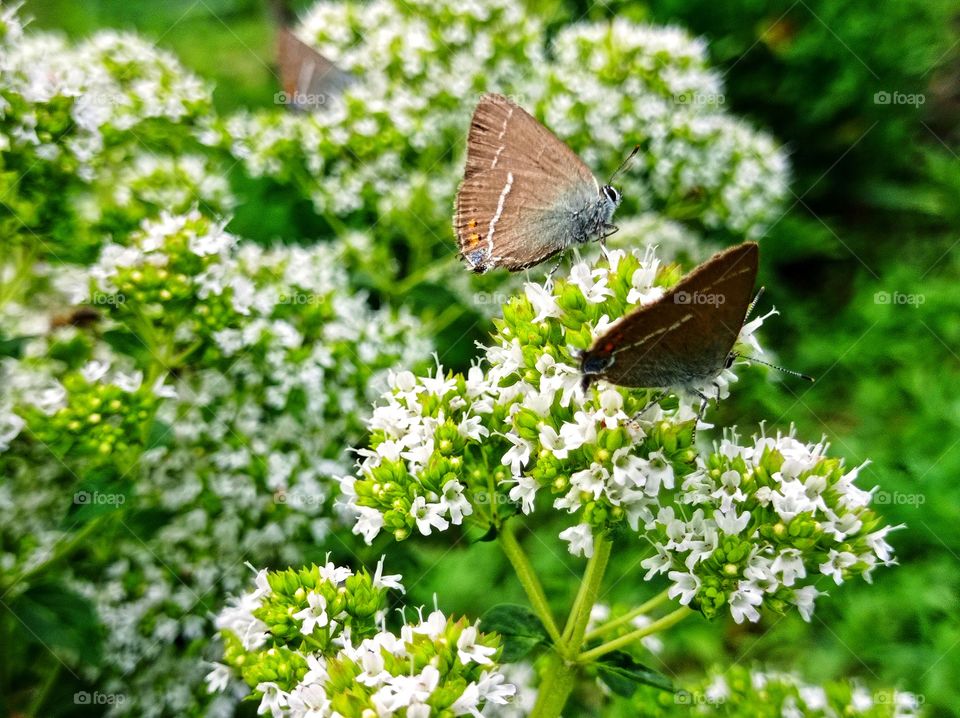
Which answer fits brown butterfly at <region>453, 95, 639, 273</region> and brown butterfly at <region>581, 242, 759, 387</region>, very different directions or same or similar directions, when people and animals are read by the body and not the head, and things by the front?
same or similar directions

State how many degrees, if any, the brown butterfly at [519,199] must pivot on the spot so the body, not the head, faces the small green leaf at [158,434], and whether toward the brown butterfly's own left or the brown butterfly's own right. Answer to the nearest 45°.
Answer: approximately 135° to the brown butterfly's own right

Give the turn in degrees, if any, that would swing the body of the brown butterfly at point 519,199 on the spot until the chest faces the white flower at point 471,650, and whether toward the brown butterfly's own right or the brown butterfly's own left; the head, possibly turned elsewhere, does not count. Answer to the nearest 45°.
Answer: approximately 90° to the brown butterfly's own right

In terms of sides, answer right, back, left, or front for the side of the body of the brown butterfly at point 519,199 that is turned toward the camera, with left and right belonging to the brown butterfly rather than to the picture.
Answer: right

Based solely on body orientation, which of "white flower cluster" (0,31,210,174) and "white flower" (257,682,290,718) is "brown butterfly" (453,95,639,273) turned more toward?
the white flower

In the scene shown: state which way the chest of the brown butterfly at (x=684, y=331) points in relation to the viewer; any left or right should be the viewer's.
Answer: facing to the right of the viewer

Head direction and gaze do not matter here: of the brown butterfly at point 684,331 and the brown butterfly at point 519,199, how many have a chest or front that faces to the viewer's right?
2

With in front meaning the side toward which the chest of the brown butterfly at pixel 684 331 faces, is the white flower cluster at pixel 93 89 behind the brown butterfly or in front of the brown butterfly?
behind
